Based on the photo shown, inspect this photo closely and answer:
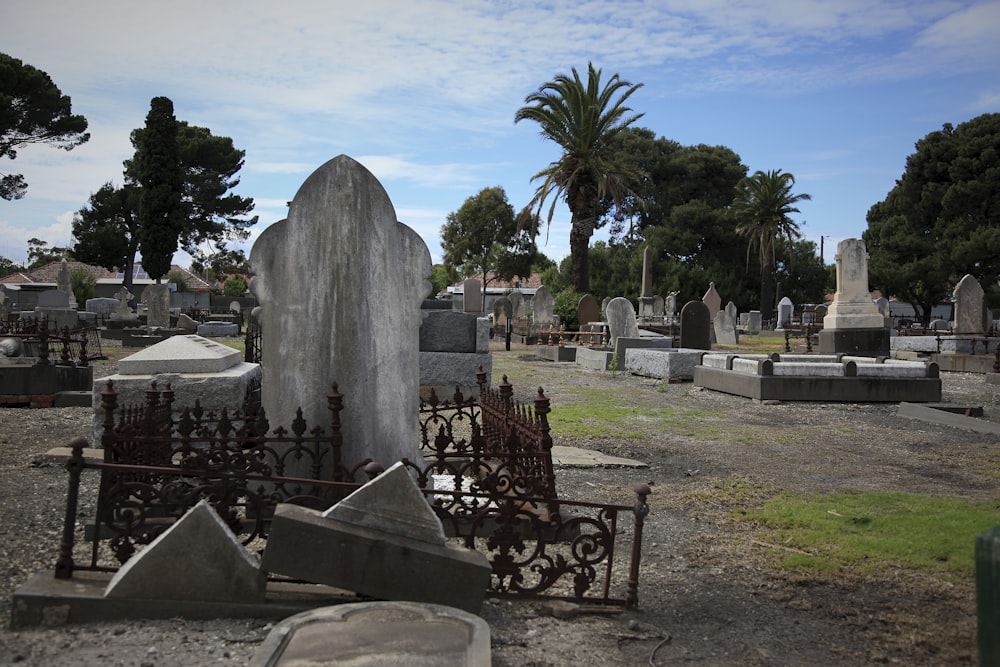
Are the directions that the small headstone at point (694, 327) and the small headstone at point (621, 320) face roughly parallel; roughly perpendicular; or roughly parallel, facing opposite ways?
roughly parallel

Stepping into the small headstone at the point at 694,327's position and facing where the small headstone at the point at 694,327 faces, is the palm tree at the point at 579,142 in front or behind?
behind

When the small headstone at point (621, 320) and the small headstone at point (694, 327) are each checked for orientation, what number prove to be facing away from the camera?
0

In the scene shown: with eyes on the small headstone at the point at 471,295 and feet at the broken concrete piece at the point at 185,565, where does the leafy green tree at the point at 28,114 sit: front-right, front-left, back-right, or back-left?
front-left

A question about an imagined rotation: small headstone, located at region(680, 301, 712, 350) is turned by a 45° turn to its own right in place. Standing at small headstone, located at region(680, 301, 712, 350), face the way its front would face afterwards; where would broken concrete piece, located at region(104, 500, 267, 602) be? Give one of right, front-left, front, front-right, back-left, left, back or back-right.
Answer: front-left

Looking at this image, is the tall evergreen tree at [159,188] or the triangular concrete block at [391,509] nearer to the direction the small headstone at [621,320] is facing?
the triangular concrete block

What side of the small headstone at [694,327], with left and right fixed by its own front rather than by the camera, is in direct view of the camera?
front
